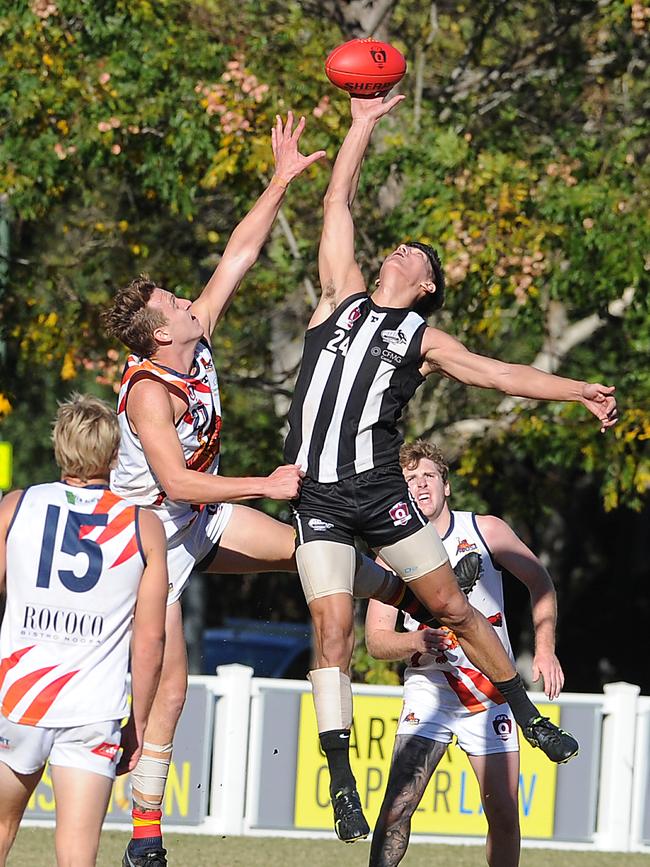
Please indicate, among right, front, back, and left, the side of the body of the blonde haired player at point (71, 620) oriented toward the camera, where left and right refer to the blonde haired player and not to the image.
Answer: back

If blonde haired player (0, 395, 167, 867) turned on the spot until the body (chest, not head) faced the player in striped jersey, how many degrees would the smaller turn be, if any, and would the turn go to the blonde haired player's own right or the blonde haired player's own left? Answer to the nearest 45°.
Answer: approximately 45° to the blonde haired player's own right

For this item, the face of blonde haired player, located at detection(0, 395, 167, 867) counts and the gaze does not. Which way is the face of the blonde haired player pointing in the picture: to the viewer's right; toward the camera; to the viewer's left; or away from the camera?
away from the camera

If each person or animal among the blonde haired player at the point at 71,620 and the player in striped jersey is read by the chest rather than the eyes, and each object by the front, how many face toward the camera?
1

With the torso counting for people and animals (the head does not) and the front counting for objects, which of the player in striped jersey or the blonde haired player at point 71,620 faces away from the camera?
the blonde haired player

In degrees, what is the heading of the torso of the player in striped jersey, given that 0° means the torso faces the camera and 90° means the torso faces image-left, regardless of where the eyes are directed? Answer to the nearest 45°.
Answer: approximately 0°

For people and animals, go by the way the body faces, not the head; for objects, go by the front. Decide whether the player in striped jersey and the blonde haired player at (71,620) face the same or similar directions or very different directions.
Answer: very different directions
